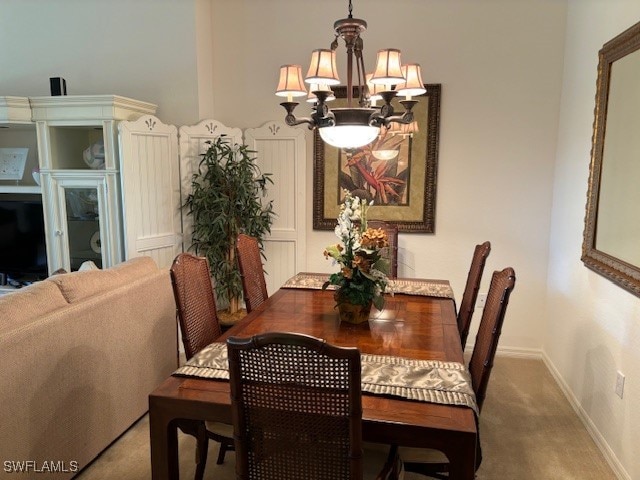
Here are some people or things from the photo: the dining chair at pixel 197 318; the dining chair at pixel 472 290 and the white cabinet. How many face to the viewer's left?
1

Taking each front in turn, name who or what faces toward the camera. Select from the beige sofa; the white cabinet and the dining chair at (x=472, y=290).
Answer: the white cabinet

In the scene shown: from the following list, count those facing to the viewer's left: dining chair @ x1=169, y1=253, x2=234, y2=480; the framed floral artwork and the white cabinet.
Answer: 0

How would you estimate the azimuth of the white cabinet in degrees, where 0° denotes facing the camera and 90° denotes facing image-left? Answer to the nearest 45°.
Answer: approximately 0°

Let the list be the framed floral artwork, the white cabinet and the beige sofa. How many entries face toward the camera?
2

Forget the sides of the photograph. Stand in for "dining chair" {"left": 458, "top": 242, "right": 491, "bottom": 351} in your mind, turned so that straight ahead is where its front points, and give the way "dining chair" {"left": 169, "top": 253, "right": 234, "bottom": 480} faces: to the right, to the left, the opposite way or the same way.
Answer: the opposite way

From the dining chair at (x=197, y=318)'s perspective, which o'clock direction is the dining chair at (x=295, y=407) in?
the dining chair at (x=295, y=407) is roughly at 1 o'clock from the dining chair at (x=197, y=318).

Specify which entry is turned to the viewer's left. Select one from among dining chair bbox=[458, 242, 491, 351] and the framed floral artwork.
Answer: the dining chair

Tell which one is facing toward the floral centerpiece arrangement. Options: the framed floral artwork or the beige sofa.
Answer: the framed floral artwork

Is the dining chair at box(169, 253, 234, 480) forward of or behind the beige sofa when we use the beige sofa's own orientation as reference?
behind

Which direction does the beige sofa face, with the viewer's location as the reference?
facing away from the viewer and to the left of the viewer

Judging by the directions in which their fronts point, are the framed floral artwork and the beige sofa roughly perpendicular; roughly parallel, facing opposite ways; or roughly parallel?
roughly perpendicular

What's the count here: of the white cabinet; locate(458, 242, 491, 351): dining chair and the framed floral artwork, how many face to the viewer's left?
1

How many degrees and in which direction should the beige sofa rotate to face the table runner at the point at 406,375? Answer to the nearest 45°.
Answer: approximately 180°

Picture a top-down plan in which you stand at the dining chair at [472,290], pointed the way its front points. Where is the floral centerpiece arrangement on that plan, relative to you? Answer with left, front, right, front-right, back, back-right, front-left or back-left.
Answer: front-left

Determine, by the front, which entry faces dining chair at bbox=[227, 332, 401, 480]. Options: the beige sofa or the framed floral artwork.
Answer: the framed floral artwork

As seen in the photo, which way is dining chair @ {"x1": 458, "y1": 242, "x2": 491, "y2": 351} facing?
to the viewer's left

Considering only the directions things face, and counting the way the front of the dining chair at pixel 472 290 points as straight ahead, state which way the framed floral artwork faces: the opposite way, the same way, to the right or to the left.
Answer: to the left

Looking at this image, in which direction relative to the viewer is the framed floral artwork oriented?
toward the camera

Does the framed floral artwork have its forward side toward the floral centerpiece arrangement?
yes

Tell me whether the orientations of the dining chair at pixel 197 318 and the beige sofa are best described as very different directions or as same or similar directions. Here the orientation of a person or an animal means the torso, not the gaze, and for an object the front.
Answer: very different directions

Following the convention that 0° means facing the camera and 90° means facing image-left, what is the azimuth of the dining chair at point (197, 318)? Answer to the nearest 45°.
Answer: approximately 315°

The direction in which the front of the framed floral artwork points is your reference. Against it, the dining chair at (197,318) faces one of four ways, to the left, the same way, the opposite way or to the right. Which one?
to the left

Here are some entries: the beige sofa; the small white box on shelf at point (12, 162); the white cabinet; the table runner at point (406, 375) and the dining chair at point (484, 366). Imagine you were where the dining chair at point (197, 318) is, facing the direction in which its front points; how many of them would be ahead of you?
2
